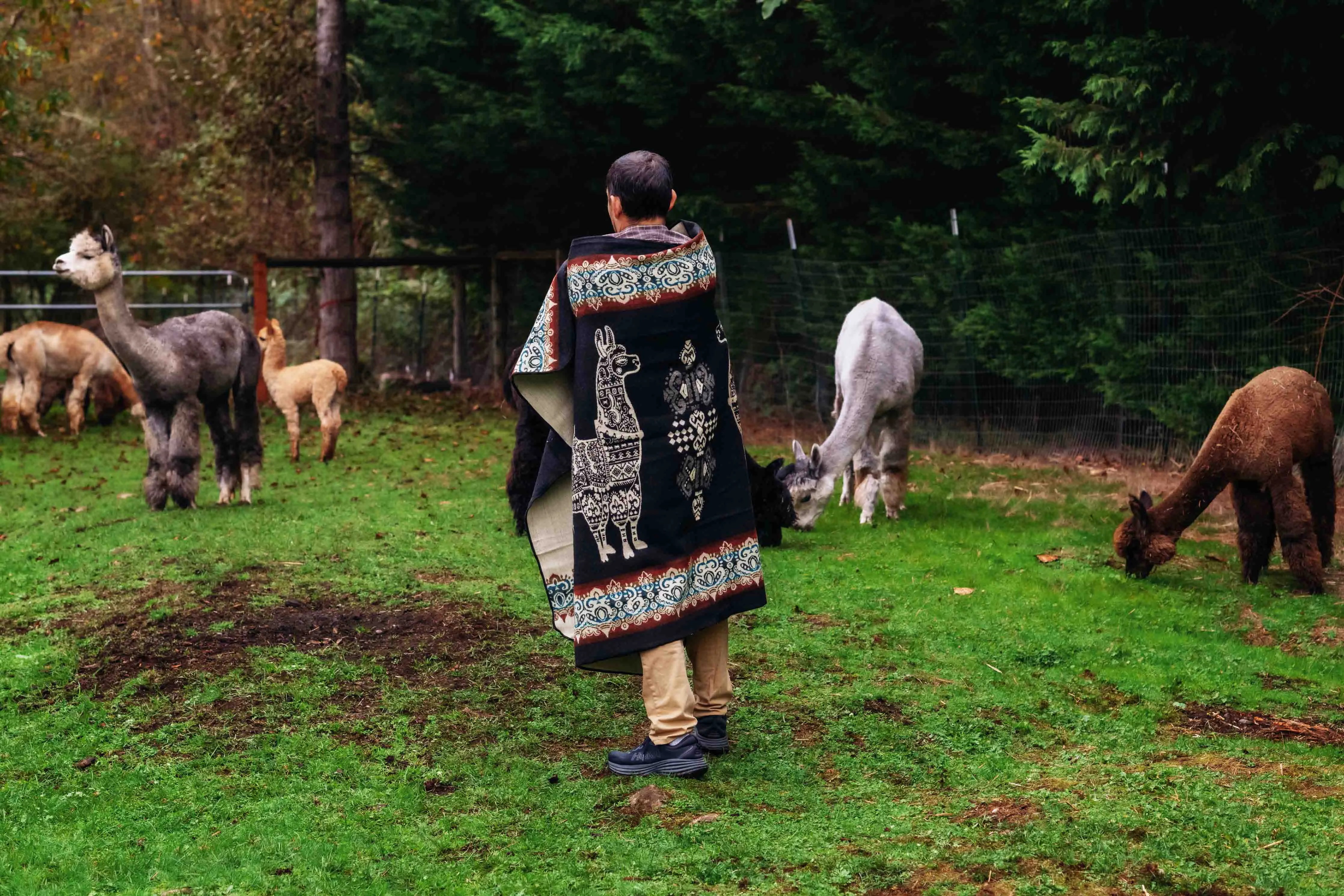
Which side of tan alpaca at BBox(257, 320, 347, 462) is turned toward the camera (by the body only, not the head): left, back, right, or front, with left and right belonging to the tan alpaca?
left

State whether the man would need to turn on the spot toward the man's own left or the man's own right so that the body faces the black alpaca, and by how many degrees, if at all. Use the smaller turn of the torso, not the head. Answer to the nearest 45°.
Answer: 0° — they already face it

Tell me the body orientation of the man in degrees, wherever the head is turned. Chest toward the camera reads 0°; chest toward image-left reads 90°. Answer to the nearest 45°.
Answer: approximately 135°

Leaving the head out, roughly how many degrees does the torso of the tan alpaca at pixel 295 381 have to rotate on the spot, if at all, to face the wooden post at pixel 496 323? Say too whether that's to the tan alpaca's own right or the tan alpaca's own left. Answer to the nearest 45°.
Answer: approximately 90° to the tan alpaca's own right

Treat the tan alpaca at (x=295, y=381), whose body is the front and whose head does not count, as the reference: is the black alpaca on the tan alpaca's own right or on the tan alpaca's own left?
on the tan alpaca's own left

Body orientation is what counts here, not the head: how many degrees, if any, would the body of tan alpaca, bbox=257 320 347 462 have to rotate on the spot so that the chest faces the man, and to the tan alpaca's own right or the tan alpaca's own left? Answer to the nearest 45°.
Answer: approximately 90° to the tan alpaca's own left

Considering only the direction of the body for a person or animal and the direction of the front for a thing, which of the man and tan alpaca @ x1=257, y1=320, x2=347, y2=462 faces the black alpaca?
the man

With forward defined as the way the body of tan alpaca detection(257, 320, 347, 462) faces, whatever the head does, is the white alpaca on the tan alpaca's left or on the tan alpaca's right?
on the tan alpaca's left
